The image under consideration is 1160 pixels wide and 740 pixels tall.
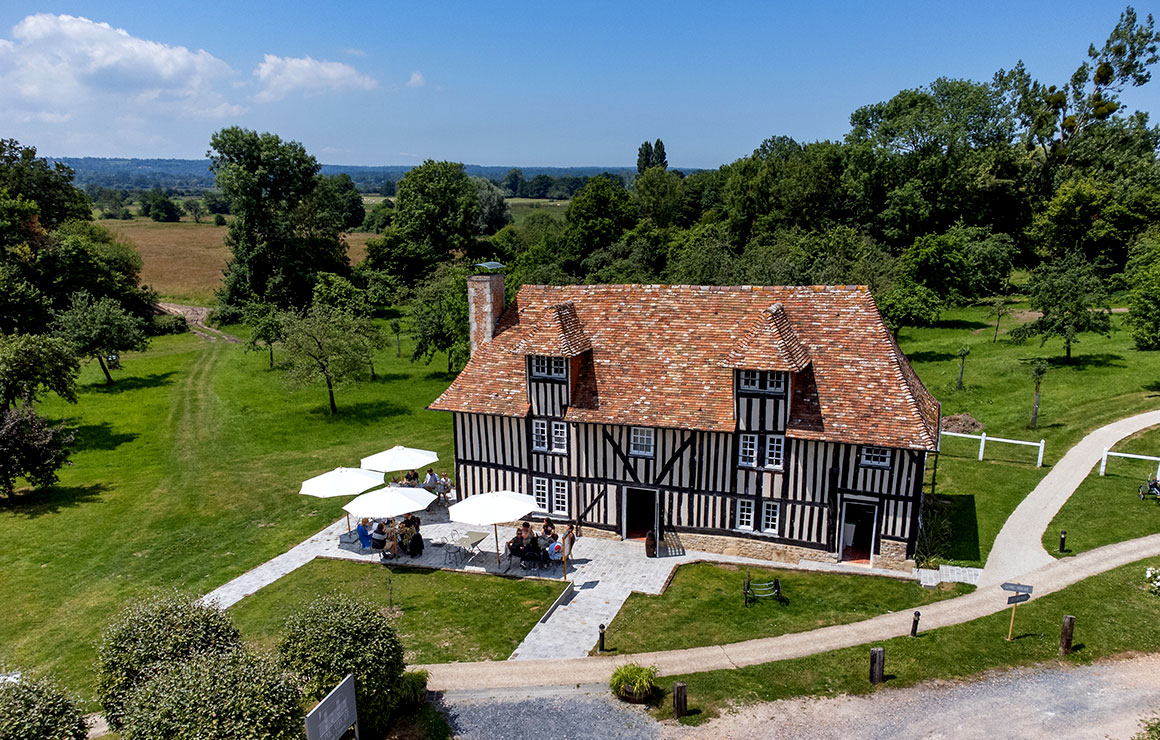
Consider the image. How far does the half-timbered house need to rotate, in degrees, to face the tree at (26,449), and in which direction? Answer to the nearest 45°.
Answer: approximately 90° to its right

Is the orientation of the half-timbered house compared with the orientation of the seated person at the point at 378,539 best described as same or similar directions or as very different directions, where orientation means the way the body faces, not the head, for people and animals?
very different directions

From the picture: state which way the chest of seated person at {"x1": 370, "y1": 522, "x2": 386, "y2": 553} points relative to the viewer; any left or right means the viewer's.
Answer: facing away from the viewer and to the right of the viewer

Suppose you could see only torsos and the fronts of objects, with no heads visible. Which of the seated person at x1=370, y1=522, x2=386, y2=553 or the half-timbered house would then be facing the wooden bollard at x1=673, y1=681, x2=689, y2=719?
the half-timbered house

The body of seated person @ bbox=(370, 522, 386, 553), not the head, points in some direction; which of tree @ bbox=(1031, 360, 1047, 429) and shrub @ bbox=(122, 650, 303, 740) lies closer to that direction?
the tree

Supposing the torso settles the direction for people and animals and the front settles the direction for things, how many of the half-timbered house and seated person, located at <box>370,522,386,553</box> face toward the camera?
1

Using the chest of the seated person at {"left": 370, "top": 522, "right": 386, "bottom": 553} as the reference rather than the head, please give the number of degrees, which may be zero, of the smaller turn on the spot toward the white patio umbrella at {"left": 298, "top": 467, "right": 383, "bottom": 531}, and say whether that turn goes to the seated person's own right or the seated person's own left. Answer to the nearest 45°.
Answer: approximately 90° to the seated person's own left

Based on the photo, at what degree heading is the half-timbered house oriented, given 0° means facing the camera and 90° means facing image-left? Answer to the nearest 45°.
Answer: approximately 0°

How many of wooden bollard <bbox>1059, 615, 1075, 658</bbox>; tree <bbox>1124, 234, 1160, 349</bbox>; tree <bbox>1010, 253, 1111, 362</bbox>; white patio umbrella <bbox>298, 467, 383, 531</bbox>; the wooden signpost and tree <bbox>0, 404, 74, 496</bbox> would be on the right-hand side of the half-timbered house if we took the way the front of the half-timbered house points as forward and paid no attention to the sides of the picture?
2

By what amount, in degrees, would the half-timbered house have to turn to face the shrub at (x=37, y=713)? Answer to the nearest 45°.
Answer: approximately 45° to its right

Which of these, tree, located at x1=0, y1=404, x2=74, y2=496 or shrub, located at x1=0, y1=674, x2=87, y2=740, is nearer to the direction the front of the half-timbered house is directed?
the shrub

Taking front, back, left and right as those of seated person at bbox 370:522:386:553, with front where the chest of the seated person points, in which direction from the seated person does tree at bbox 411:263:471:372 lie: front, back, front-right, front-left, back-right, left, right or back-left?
front-left

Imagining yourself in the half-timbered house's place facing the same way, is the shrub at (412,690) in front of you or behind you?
in front

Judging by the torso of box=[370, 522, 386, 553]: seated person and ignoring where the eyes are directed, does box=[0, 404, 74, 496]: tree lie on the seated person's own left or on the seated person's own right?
on the seated person's own left
